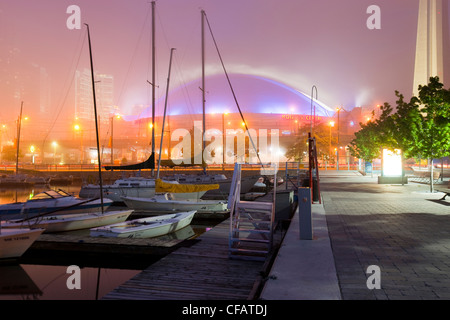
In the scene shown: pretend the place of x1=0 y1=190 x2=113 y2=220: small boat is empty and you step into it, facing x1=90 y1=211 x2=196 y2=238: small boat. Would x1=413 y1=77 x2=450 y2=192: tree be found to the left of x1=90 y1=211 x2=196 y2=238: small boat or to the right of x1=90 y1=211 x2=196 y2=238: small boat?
left

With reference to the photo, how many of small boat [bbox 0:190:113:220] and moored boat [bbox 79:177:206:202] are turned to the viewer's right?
2

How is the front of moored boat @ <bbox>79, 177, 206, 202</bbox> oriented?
to the viewer's right

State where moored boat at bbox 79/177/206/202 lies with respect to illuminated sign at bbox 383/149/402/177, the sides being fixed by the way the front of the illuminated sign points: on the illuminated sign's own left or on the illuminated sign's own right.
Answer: on the illuminated sign's own right

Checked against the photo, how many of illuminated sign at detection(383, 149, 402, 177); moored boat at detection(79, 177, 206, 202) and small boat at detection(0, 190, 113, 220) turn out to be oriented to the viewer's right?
2

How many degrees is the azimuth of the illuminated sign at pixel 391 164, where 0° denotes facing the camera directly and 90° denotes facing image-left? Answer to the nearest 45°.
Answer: approximately 0°

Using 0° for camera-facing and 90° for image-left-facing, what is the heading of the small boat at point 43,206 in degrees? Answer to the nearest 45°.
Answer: approximately 270°

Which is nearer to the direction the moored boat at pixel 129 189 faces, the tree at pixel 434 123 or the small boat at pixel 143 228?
the tree

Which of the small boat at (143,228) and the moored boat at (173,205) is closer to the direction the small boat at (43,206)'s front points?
the moored boat

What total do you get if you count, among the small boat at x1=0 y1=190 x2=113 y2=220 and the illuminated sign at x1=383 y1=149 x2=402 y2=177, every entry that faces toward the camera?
1

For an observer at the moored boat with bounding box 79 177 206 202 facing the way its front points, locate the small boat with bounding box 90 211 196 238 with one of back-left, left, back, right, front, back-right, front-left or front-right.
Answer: right
